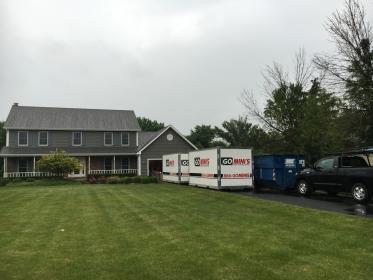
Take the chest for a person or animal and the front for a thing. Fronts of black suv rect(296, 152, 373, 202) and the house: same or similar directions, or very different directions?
very different directions

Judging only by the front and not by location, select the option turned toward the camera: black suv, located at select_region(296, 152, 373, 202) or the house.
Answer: the house

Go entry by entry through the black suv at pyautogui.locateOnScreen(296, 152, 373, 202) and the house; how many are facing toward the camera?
1

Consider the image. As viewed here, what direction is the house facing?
toward the camera

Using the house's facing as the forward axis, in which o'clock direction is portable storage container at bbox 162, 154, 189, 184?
The portable storage container is roughly at 11 o'clock from the house.

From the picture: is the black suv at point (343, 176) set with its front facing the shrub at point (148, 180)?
yes

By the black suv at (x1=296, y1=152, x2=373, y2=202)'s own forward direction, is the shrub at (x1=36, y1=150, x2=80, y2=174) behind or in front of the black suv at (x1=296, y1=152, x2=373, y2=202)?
in front

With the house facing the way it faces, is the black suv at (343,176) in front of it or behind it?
in front
